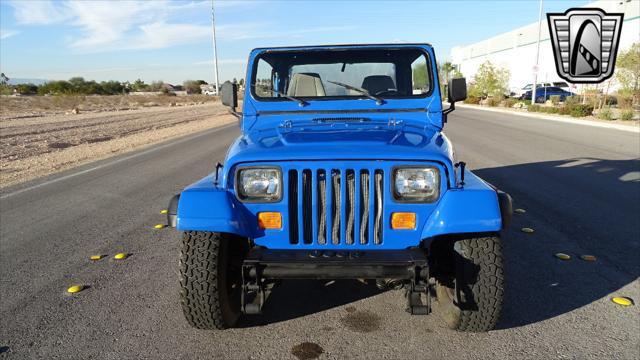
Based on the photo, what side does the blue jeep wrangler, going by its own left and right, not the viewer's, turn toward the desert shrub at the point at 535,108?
back

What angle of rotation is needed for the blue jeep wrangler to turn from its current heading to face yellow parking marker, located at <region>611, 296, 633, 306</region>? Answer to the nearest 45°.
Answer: approximately 90° to its left

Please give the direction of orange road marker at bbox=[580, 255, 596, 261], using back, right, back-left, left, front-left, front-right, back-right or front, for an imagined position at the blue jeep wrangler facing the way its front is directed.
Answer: back-left

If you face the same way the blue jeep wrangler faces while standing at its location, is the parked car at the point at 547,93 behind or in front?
behind

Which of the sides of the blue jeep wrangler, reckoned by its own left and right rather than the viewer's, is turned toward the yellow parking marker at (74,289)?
right

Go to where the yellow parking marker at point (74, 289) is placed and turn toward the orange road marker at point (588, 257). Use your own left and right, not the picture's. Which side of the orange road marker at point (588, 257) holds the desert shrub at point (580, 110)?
left

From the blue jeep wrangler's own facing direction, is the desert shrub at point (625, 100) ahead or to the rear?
to the rear

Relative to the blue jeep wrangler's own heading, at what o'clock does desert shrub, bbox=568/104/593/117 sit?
The desert shrub is roughly at 7 o'clock from the blue jeep wrangler.

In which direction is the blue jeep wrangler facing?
toward the camera
